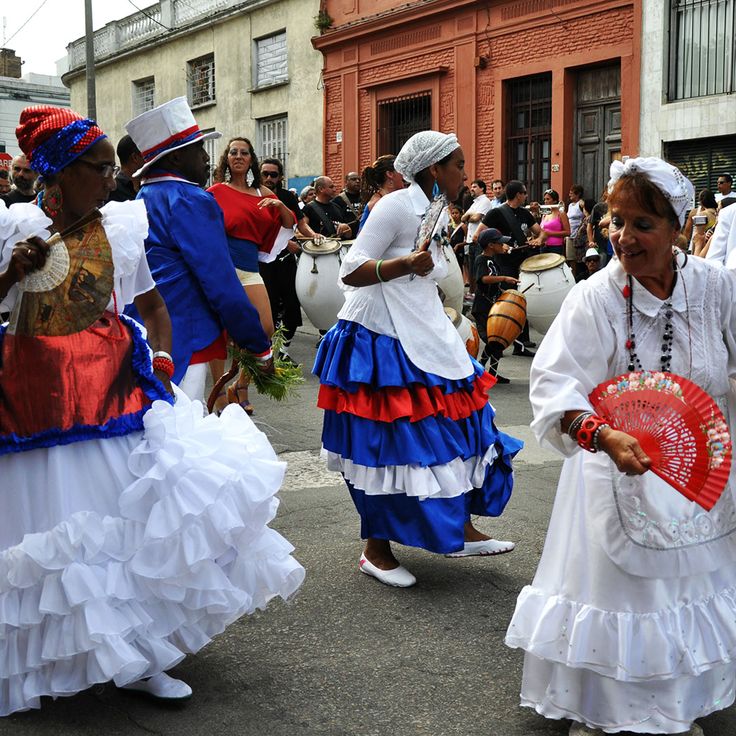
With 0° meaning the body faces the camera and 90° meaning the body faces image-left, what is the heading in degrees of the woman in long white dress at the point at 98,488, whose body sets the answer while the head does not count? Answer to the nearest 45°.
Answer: approximately 315°

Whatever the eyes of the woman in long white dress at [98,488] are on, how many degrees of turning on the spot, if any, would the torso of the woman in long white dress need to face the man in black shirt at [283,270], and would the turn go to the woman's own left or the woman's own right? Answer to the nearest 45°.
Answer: approximately 135° to the woman's own left

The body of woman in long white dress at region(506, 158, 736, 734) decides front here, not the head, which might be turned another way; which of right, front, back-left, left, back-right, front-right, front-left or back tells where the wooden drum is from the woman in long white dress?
back

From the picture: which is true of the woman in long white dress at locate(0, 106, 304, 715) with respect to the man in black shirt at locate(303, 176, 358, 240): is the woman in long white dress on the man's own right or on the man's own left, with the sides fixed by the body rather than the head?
on the man's own right

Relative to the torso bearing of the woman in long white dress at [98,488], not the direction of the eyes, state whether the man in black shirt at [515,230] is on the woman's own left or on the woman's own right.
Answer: on the woman's own left

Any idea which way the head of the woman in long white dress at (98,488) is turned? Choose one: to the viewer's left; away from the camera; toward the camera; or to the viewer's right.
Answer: to the viewer's right
